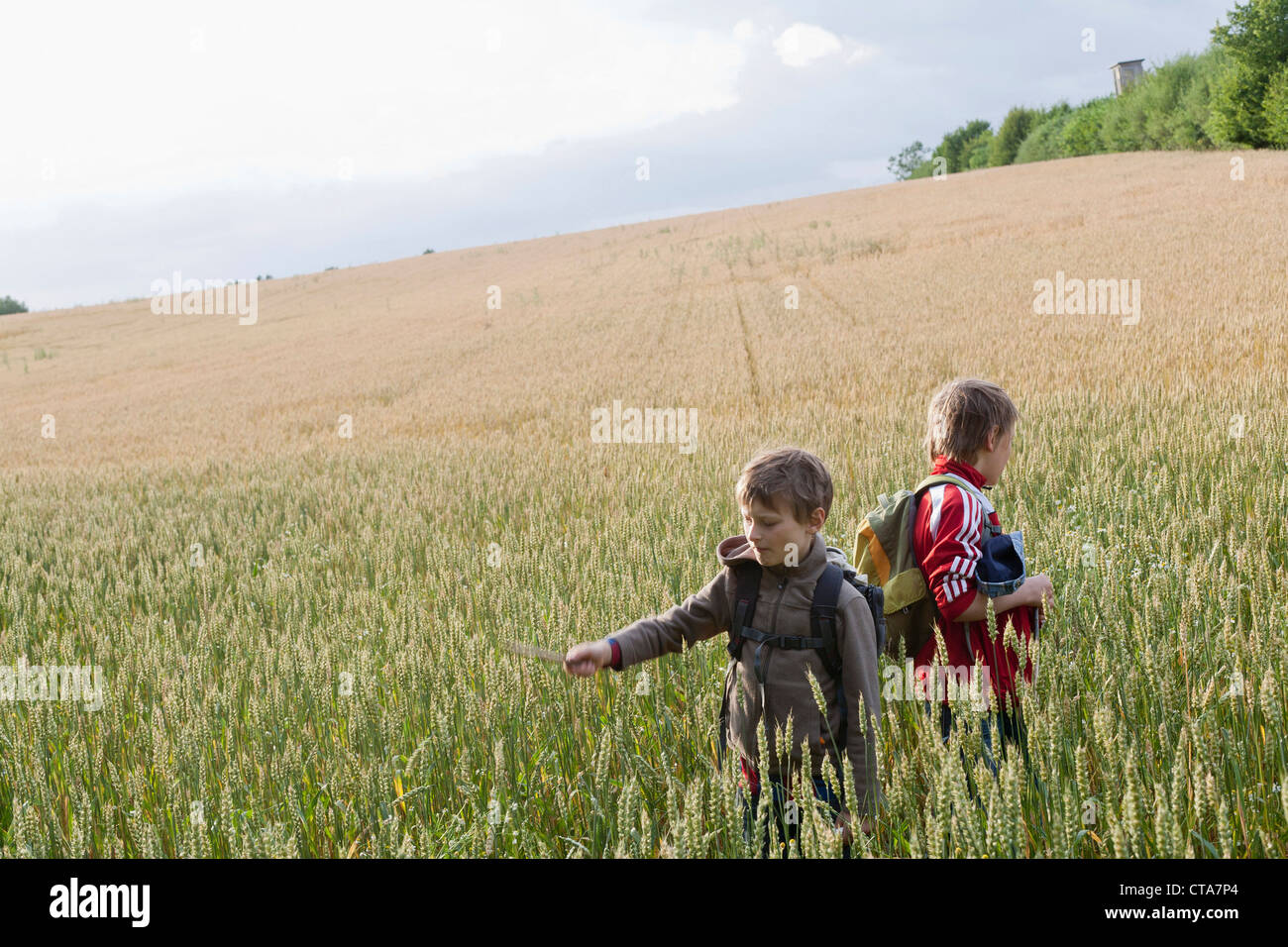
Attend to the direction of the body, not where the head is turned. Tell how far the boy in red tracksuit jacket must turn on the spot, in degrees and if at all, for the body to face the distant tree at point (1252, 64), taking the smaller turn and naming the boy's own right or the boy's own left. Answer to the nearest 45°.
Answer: approximately 90° to the boy's own left

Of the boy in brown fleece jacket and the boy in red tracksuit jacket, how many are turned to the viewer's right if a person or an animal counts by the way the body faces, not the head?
1

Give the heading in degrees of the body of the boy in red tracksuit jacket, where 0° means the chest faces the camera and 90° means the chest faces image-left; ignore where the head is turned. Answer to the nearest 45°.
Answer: approximately 270°

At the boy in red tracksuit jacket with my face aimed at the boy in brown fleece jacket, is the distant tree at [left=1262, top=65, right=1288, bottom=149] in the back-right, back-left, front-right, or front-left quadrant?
back-right

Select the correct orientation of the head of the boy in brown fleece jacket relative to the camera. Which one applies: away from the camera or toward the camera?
toward the camera

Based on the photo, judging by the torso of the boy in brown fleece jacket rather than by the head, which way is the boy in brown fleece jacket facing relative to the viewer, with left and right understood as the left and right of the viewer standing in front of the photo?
facing the viewer and to the left of the viewer

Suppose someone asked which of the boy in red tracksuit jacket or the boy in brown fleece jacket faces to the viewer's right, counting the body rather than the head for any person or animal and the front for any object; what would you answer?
the boy in red tracksuit jacket

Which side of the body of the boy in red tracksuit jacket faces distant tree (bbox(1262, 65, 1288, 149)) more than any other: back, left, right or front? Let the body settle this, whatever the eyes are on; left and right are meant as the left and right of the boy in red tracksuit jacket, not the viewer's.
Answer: left
